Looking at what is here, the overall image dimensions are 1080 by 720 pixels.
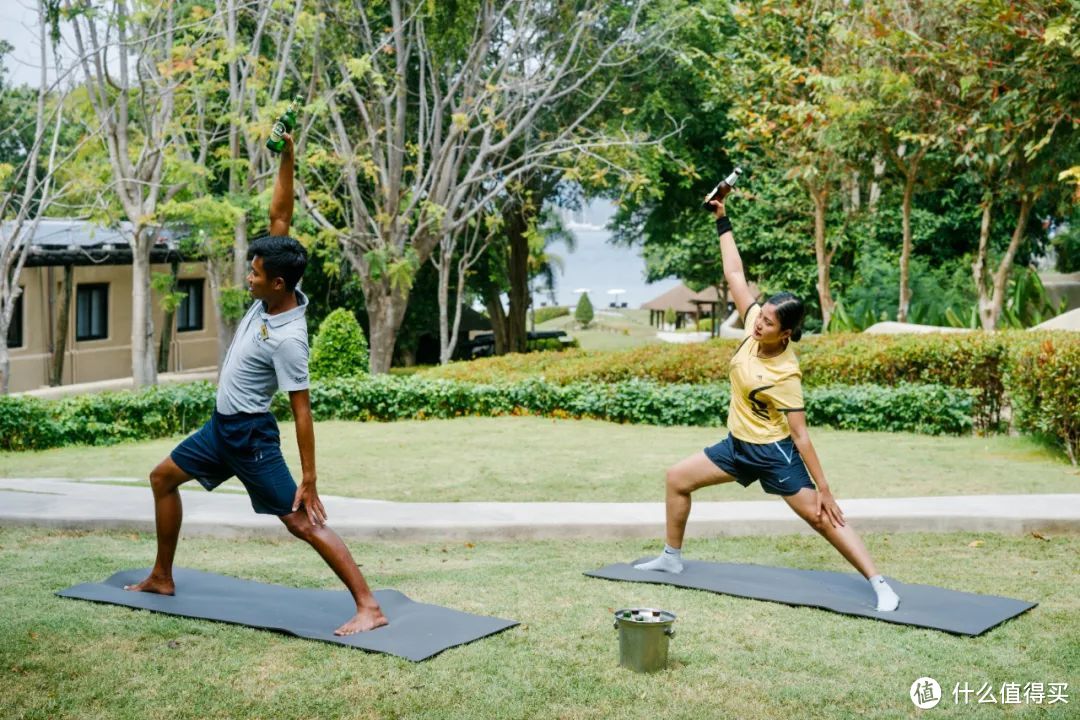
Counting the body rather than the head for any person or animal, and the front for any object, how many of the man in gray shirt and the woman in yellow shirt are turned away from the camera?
0

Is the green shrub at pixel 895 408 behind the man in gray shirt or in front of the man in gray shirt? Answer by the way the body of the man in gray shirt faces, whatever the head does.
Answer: behind

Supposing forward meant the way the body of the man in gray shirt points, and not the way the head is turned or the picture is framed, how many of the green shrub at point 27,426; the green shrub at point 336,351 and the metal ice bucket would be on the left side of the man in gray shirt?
1

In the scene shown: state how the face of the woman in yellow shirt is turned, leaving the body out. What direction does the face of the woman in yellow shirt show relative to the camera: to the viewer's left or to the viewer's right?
to the viewer's left

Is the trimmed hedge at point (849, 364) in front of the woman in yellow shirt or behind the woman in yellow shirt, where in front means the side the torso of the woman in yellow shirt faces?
behind

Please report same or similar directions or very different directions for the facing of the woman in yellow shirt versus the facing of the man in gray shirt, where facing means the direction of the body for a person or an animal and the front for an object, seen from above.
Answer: same or similar directions

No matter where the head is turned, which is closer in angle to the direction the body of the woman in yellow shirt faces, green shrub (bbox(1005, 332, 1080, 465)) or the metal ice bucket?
the metal ice bucket

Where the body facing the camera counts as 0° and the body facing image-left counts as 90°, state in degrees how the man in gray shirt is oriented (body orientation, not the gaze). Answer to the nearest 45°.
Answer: approximately 45°

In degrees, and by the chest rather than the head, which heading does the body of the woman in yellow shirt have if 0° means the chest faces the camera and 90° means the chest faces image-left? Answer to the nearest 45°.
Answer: approximately 45°
